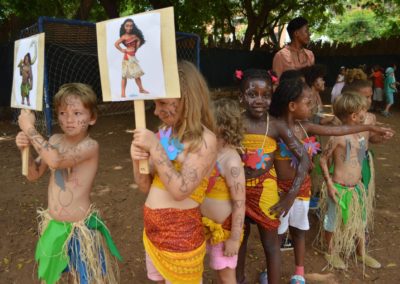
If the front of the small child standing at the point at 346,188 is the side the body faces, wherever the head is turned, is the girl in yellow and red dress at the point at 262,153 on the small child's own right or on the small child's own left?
on the small child's own right

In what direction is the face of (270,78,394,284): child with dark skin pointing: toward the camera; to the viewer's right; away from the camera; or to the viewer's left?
to the viewer's right

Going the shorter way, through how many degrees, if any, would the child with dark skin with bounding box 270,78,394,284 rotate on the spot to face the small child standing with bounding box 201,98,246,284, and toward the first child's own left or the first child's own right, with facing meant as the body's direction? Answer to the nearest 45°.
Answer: approximately 90° to the first child's own right

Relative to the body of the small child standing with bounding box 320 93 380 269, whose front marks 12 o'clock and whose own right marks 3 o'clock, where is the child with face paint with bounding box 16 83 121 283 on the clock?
The child with face paint is roughly at 3 o'clock from the small child standing.

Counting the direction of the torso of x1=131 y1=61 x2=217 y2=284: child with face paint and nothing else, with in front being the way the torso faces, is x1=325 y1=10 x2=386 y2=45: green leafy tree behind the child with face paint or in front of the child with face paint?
behind

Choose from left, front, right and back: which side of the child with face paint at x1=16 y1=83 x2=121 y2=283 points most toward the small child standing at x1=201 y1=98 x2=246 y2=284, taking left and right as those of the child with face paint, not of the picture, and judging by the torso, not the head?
left
